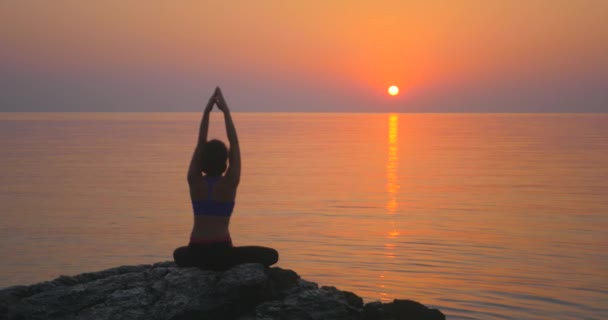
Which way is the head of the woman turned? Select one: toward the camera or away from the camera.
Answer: away from the camera

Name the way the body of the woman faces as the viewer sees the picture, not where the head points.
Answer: away from the camera
